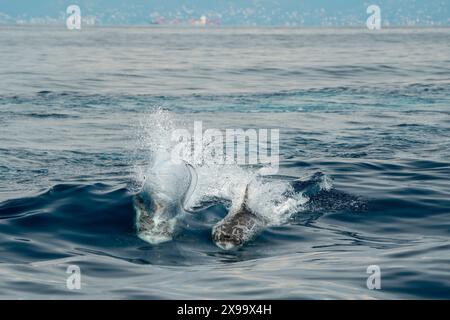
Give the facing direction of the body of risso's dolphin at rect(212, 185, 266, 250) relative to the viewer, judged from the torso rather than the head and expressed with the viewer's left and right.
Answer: facing the viewer and to the left of the viewer

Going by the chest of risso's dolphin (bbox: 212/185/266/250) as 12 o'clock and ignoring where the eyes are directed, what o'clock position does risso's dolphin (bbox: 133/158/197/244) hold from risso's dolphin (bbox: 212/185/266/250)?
risso's dolphin (bbox: 133/158/197/244) is roughly at 3 o'clock from risso's dolphin (bbox: 212/185/266/250).
